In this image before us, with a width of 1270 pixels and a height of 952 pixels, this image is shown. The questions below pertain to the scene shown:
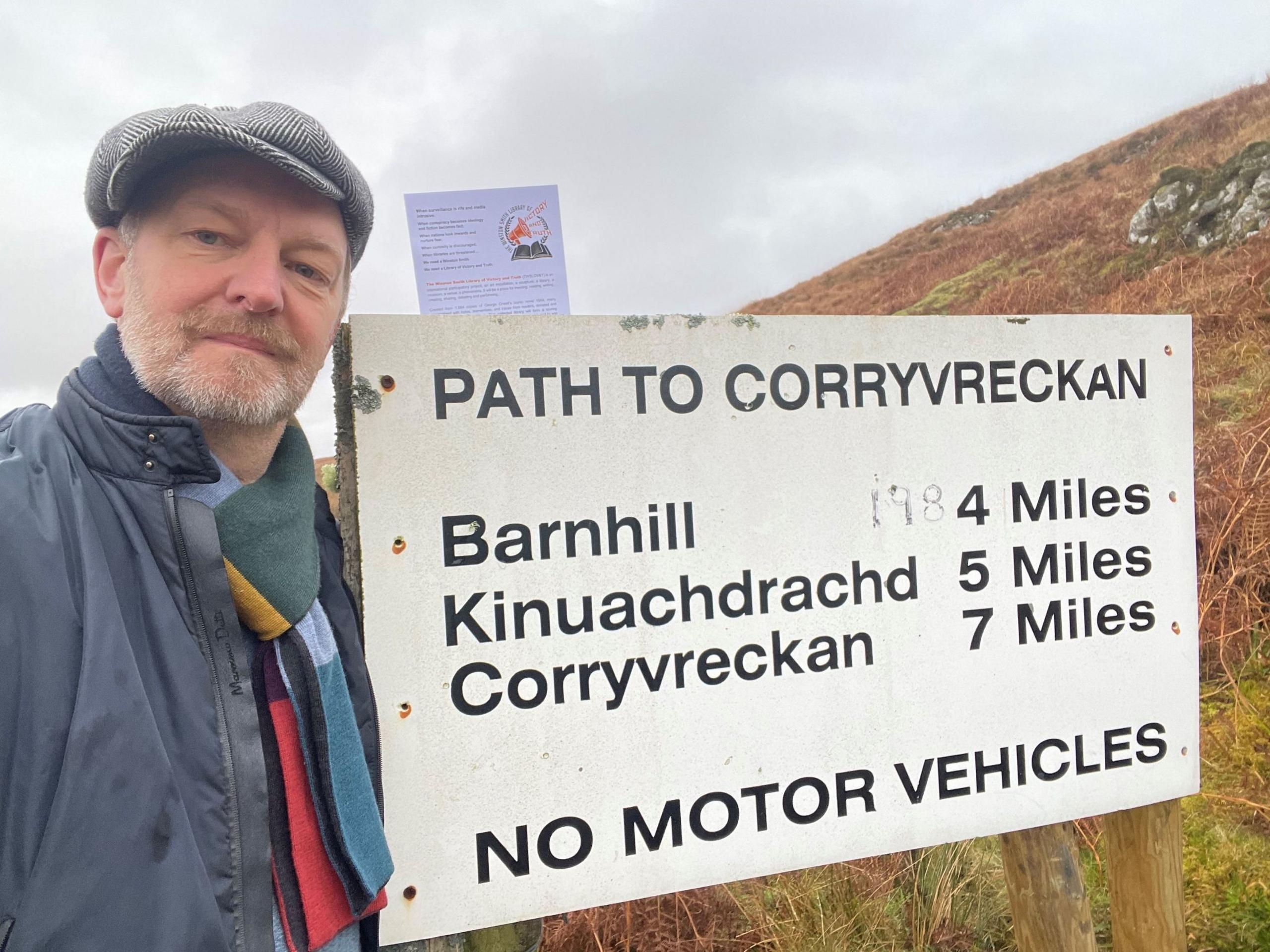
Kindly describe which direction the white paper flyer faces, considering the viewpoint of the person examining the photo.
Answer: facing the viewer

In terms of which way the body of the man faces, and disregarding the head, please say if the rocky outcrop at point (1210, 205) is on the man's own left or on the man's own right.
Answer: on the man's own left

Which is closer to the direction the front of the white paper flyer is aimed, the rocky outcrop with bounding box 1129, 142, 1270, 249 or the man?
the man

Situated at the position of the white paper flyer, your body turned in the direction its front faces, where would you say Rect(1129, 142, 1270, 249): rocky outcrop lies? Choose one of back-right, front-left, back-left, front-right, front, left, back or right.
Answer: back-left

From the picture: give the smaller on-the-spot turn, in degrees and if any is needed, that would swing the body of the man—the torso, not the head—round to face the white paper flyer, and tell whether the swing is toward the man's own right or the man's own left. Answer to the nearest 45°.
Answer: approximately 90° to the man's own left

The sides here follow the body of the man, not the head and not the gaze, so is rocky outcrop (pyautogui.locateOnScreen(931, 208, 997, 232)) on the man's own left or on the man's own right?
on the man's own left

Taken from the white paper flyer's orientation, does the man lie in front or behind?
in front

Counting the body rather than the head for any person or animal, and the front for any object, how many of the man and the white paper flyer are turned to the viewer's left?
0

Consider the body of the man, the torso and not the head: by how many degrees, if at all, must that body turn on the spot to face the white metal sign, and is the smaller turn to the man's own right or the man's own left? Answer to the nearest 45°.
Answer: approximately 45° to the man's own left
